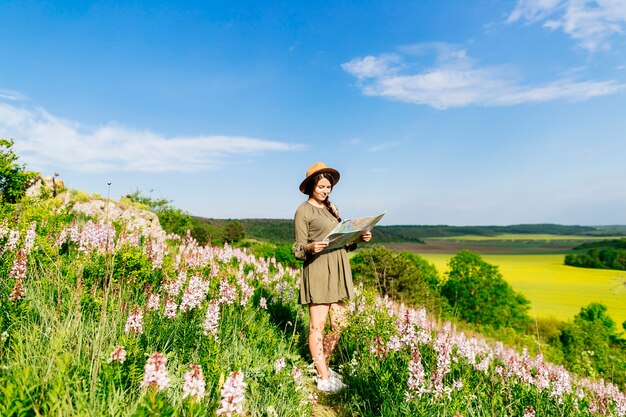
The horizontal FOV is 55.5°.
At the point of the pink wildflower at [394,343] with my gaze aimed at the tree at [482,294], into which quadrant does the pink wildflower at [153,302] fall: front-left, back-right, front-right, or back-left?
back-left

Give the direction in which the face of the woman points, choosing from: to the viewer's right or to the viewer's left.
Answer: to the viewer's right

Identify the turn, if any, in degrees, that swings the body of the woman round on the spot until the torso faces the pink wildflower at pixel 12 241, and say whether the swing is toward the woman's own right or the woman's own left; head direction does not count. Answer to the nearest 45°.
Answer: approximately 135° to the woman's own right

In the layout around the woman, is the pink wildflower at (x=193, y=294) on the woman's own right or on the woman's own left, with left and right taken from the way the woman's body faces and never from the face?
on the woman's own right

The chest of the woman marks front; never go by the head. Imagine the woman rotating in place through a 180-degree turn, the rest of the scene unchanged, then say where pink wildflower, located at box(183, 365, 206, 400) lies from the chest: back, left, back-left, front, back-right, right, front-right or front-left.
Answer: back-left

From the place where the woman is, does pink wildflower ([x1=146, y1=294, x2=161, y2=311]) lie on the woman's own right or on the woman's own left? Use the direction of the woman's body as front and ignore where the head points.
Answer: on the woman's own right

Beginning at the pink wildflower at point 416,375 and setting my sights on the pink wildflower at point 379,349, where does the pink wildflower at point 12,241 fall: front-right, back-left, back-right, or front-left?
front-left

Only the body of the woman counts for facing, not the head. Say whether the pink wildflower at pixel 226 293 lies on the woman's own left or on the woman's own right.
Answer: on the woman's own right

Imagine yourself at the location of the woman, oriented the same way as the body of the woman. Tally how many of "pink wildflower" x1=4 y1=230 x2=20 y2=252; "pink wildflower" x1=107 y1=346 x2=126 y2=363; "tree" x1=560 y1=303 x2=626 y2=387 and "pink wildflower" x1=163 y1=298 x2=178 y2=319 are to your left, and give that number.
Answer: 1

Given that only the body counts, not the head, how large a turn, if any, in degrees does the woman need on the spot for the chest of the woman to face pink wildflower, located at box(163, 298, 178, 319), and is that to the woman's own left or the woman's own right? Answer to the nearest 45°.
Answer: approximately 90° to the woman's own right

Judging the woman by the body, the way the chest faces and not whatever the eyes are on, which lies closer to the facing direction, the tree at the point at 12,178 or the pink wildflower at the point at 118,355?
the pink wildflower

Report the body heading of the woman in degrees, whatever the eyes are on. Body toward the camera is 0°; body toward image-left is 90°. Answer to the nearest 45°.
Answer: approximately 315°
